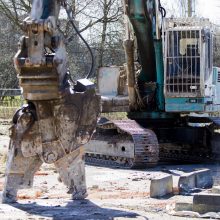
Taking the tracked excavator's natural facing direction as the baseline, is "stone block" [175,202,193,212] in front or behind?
in front

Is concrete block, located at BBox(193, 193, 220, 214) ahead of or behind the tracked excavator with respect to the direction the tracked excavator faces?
ahead

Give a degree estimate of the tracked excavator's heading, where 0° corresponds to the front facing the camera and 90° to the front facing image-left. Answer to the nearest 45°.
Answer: approximately 0°

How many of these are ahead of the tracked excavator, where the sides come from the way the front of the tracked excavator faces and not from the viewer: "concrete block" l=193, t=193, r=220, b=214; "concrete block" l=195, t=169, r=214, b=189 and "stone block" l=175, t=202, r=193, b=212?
3

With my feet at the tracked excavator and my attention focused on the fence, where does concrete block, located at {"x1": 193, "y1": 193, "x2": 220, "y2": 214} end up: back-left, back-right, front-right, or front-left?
back-left
